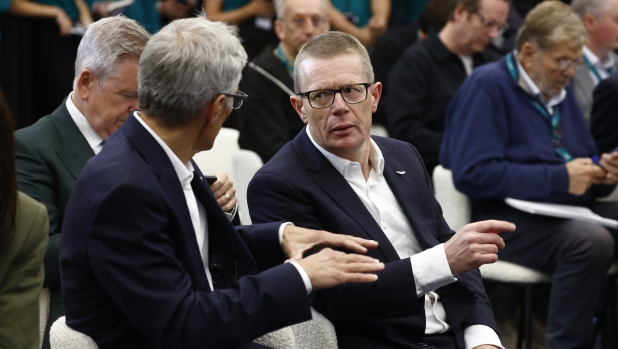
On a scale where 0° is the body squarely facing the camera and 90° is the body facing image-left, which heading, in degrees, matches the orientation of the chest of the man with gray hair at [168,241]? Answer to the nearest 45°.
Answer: approximately 270°

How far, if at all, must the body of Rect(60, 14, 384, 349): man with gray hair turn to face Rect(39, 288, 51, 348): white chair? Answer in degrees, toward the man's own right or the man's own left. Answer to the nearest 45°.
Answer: approximately 135° to the man's own left

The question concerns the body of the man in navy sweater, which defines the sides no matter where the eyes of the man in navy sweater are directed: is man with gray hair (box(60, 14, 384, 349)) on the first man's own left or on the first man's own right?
on the first man's own right

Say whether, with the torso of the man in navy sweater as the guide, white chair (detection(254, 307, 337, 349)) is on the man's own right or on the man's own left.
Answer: on the man's own right

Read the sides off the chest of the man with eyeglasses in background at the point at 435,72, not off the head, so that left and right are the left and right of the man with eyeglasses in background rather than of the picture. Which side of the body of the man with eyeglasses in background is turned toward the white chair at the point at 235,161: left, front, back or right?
right

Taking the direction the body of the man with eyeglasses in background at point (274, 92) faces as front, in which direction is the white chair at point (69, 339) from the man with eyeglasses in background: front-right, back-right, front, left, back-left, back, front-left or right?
front-right

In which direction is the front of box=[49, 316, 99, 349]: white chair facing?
to the viewer's right

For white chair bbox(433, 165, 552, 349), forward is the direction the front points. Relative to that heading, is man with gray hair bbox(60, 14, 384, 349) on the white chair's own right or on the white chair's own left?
on the white chair's own right

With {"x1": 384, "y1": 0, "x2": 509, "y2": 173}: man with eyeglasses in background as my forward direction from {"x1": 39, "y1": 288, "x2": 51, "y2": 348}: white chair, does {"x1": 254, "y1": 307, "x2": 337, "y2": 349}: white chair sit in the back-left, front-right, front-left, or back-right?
front-right

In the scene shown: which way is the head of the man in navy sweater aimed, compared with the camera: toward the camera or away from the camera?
toward the camera

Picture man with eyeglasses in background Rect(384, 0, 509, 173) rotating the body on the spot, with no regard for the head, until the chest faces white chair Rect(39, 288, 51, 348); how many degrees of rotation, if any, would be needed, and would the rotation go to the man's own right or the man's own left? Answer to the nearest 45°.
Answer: approximately 45° to the man's own right

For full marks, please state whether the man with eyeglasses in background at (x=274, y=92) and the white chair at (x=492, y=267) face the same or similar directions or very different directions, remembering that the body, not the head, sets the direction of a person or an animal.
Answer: same or similar directions

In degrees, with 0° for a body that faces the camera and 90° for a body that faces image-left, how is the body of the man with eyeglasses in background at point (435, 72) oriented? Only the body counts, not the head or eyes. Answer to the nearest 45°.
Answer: approximately 315°

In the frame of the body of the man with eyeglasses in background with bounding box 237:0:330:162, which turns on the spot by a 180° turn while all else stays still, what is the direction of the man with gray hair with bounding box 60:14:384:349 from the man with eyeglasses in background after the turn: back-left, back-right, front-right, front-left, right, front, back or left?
back-left

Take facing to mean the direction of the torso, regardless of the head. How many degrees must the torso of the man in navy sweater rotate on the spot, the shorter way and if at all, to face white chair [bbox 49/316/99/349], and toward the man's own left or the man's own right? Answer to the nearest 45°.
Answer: approximately 90° to the man's own right
